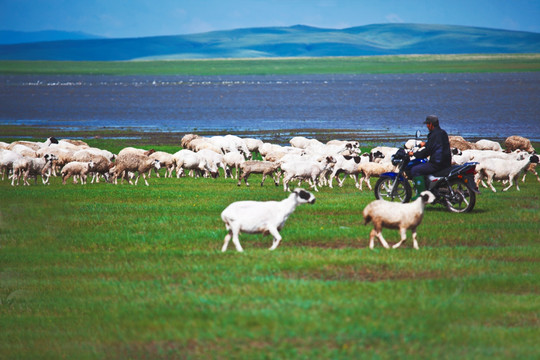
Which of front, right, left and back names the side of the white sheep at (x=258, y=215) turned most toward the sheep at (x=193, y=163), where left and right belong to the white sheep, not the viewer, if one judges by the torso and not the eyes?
left

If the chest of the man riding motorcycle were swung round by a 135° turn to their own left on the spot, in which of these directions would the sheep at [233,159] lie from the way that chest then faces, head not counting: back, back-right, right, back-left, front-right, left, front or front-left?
back

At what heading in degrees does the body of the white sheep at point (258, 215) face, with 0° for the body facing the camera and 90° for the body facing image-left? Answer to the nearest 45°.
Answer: approximately 270°

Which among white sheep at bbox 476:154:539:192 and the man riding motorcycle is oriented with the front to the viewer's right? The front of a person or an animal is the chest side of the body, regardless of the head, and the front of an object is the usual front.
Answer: the white sheep

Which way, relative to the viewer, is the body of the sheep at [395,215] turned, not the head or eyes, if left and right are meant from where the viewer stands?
facing to the right of the viewer

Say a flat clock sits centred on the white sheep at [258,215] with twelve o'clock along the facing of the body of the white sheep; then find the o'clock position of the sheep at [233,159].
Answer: The sheep is roughly at 9 o'clock from the white sheep.

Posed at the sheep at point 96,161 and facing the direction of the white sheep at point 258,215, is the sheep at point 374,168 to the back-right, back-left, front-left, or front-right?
front-left
